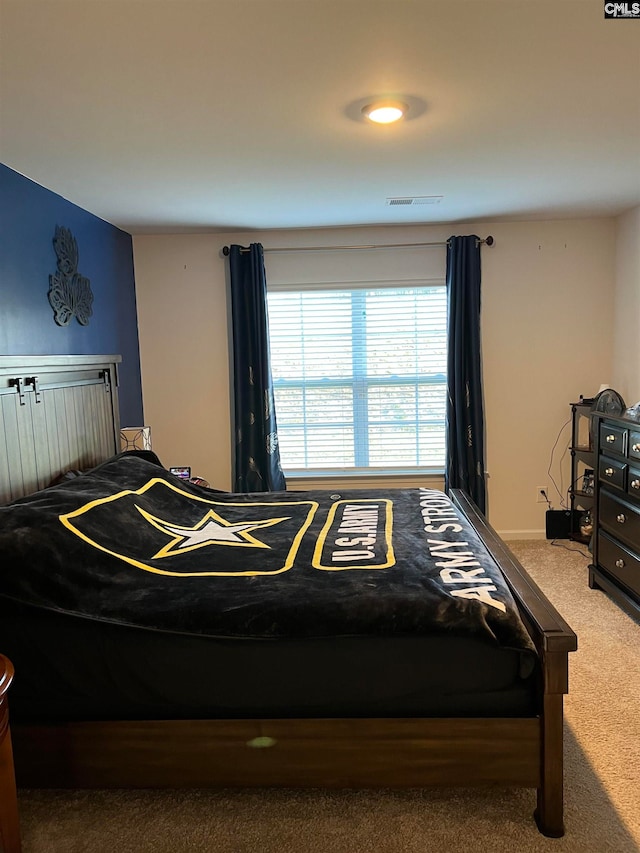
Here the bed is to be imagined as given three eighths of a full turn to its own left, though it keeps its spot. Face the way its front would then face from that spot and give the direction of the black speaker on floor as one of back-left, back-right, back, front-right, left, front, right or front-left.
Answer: right

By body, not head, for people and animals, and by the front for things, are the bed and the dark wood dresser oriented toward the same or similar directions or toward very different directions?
very different directions

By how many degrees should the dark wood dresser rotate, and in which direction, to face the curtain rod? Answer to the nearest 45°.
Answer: approximately 45° to its right

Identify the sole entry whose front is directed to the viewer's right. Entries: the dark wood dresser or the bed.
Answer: the bed

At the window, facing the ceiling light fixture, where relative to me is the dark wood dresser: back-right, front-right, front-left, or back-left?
front-left

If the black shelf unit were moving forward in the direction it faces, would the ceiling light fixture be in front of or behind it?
in front

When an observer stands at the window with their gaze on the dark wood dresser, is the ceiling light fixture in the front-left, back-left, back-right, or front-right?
front-right

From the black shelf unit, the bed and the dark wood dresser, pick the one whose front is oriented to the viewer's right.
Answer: the bed

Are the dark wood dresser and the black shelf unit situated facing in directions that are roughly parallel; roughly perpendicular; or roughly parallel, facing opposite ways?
roughly parallel

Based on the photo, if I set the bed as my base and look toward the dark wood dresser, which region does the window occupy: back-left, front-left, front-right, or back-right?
front-left

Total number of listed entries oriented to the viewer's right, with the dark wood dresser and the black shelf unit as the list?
0

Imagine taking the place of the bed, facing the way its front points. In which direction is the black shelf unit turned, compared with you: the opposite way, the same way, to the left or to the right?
the opposite way

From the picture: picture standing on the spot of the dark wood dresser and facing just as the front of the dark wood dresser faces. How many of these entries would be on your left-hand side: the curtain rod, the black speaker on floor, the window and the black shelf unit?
0

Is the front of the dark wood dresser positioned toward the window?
no

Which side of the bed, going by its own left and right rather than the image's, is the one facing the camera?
right

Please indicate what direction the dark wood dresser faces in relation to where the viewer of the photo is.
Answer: facing the viewer and to the left of the viewer

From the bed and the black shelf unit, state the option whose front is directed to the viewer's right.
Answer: the bed
